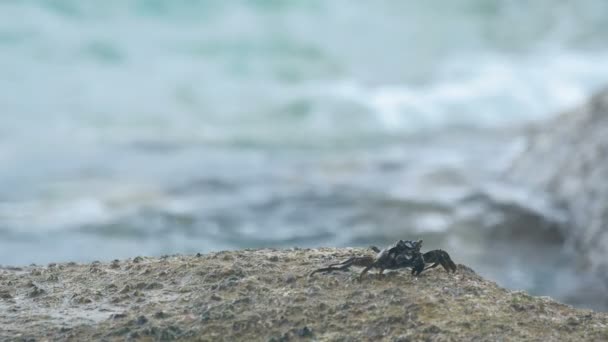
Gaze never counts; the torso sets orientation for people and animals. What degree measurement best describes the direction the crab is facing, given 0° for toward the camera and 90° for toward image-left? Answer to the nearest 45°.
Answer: approximately 0°
